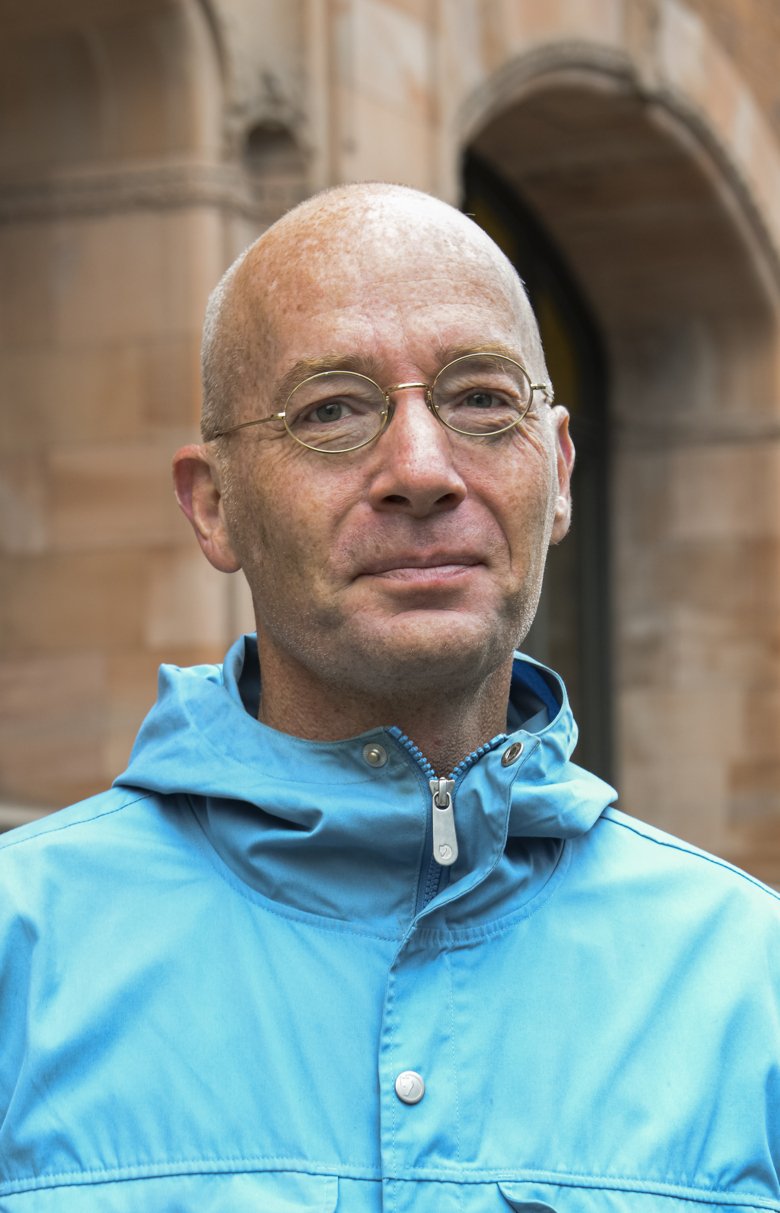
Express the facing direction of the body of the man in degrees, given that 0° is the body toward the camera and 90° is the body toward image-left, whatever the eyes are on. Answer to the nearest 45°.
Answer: approximately 0°
